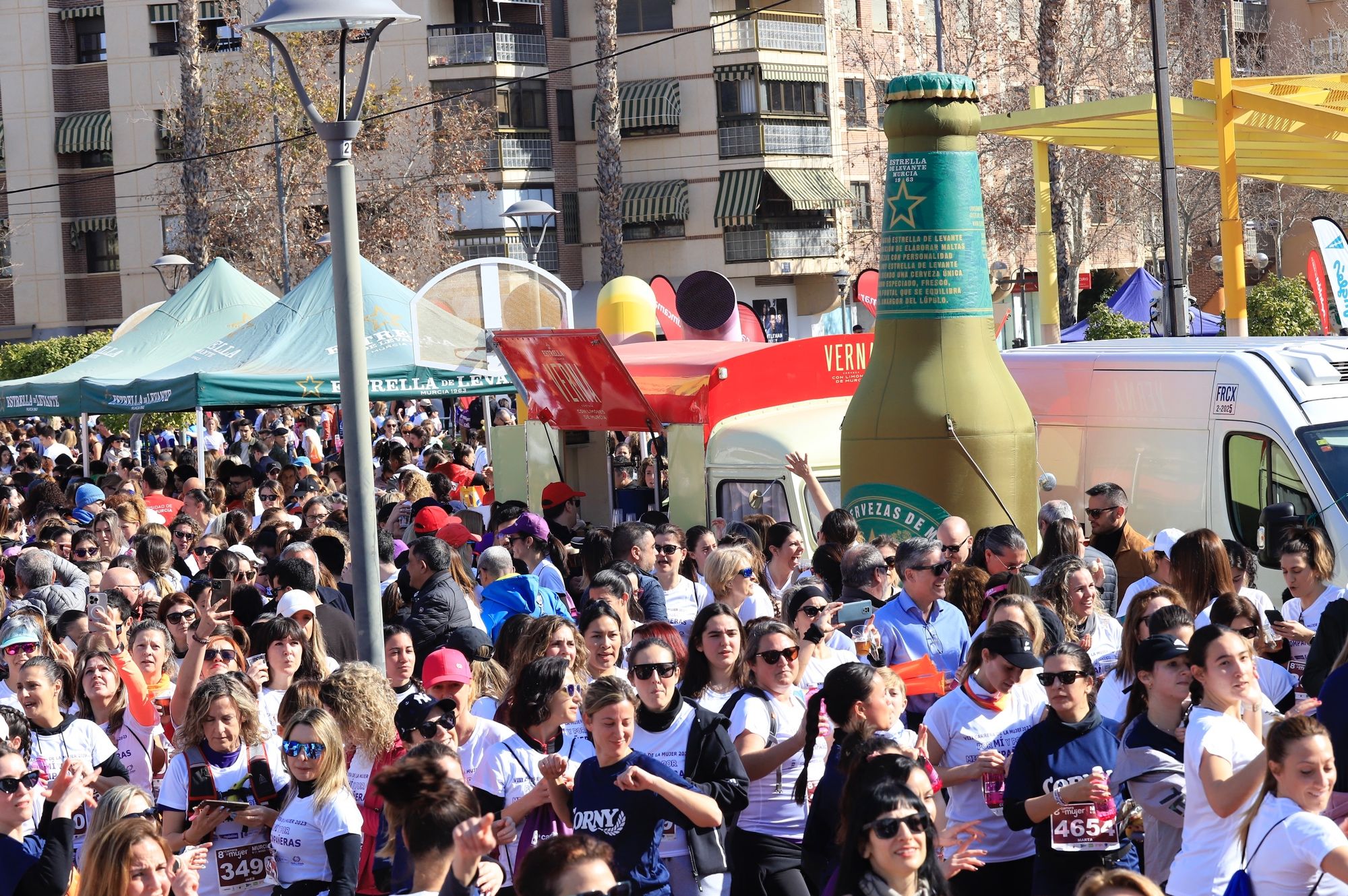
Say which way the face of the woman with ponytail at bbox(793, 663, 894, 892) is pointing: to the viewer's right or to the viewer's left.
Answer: to the viewer's right

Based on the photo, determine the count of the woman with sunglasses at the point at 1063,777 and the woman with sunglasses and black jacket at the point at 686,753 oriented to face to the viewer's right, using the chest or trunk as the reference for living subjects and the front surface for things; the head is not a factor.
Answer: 0

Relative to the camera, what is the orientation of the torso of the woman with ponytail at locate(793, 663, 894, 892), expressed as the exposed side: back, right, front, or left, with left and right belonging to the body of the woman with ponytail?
right

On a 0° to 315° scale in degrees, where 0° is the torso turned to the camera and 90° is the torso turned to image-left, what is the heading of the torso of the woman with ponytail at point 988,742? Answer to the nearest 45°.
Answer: approximately 315°

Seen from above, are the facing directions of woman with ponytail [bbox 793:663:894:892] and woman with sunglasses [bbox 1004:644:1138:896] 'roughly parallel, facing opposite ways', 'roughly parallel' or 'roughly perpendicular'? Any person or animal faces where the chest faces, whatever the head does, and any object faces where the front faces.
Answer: roughly perpendicular

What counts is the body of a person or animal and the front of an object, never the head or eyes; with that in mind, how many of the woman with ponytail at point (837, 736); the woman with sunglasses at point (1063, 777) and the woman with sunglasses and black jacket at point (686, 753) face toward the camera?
2

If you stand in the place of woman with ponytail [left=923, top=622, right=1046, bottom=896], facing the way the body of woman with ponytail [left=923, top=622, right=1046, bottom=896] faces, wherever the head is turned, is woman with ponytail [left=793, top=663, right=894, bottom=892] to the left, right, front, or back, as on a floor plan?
right

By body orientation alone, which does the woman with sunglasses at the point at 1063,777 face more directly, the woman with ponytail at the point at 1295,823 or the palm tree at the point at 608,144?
the woman with ponytail

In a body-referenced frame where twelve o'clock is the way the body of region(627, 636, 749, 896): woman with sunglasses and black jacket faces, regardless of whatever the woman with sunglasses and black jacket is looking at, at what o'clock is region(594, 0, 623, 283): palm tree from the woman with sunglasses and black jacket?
The palm tree is roughly at 6 o'clock from the woman with sunglasses and black jacket.

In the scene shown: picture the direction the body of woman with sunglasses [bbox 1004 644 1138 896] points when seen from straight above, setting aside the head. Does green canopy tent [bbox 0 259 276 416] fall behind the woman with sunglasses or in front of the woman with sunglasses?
behind

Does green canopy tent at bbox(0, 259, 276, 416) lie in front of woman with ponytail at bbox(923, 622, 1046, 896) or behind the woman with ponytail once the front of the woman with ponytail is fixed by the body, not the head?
behind

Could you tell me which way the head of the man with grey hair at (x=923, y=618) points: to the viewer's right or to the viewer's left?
to the viewer's right
